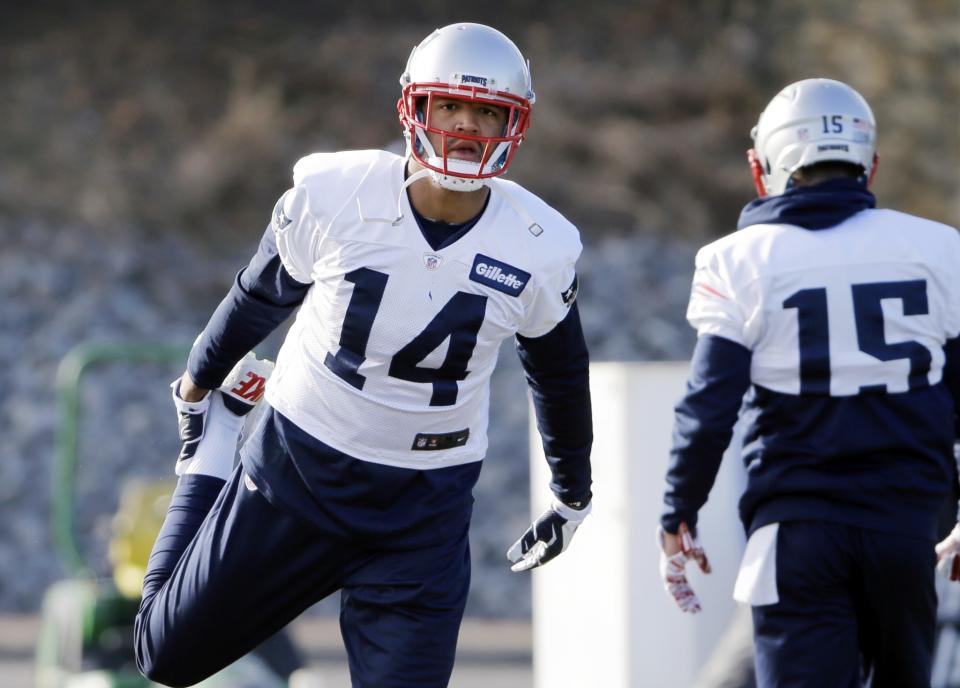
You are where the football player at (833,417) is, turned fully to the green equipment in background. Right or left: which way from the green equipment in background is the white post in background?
right

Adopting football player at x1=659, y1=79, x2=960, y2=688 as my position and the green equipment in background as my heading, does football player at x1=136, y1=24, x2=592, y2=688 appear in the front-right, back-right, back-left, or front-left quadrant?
front-left

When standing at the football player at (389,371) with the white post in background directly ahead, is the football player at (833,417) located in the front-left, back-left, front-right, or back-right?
front-right

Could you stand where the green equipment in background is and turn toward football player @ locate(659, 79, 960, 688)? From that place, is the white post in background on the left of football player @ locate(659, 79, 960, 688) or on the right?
left

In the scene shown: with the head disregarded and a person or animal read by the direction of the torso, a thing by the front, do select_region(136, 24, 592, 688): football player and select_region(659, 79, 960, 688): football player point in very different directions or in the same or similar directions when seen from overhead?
very different directions

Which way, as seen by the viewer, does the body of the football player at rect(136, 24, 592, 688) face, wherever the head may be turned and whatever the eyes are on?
toward the camera

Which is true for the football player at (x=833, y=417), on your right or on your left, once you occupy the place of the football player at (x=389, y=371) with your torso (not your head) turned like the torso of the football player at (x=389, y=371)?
on your left

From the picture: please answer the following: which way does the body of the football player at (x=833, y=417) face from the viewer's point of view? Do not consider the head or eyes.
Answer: away from the camera

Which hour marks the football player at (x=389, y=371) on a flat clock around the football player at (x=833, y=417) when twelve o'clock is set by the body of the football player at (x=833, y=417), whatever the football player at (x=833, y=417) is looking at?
the football player at (x=389, y=371) is roughly at 8 o'clock from the football player at (x=833, y=417).

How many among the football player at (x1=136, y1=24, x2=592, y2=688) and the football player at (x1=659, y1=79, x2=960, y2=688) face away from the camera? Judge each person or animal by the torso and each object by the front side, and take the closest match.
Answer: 1

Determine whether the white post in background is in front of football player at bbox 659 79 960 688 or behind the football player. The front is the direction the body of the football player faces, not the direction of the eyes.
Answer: in front

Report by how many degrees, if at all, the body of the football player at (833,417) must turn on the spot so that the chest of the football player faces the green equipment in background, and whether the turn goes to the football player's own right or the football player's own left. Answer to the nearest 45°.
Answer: approximately 45° to the football player's own left

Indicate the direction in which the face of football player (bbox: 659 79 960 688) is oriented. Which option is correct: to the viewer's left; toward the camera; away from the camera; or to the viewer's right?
away from the camera
